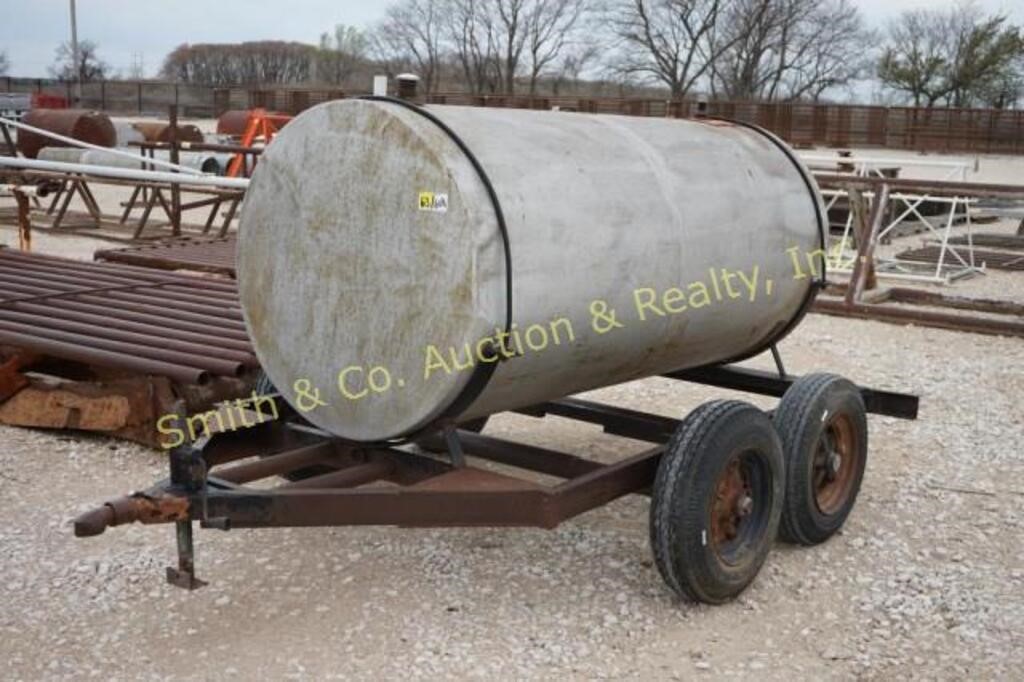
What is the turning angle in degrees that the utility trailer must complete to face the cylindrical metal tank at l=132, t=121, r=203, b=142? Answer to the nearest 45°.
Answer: approximately 135° to its right

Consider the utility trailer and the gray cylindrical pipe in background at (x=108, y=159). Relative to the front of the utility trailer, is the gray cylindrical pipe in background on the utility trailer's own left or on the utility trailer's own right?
on the utility trailer's own right

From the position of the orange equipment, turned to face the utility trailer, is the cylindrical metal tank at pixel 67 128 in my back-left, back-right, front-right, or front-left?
back-right

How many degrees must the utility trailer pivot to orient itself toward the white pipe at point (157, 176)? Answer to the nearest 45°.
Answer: approximately 90° to its right

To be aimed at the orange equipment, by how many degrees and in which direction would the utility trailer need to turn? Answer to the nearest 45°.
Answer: approximately 135° to its right

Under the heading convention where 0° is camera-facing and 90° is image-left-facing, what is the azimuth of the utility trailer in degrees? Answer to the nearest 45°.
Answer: approximately 45°

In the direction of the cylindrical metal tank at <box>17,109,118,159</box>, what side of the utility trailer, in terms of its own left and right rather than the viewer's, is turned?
right
